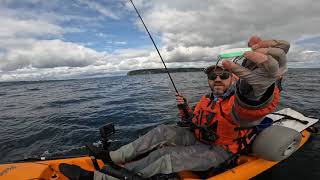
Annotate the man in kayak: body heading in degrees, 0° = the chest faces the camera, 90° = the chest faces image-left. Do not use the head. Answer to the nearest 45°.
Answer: approximately 45°
